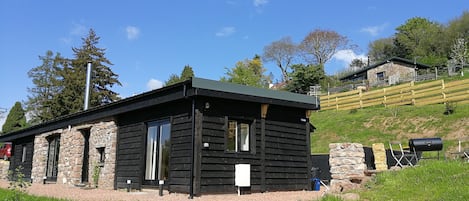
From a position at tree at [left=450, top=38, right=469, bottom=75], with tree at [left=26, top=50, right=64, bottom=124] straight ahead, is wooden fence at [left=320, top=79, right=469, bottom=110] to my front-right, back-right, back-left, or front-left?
front-left

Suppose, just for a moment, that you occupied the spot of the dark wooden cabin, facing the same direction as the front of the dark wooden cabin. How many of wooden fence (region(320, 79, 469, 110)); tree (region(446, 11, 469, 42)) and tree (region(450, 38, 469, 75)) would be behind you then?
3

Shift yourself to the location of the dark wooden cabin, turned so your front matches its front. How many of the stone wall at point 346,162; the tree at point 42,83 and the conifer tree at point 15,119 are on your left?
1

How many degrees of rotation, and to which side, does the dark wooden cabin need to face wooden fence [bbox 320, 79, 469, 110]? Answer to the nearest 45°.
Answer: approximately 180°

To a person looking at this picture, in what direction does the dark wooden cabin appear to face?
facing the viewer and to the left of the viewer

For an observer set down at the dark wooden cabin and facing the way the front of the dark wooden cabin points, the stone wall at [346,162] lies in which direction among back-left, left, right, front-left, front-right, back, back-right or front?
left

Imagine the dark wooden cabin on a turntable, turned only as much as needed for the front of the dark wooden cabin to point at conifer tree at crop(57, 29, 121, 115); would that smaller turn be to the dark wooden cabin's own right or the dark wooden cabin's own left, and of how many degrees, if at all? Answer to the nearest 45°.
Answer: approximately 135° to the dark wooden cabin's own right

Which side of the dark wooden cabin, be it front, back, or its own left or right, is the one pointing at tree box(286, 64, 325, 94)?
back

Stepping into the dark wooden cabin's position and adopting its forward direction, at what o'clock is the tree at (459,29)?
The tree is roughly at 6 o'clock from the dark wooden cabin.

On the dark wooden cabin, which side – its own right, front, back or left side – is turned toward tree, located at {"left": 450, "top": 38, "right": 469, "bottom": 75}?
back
